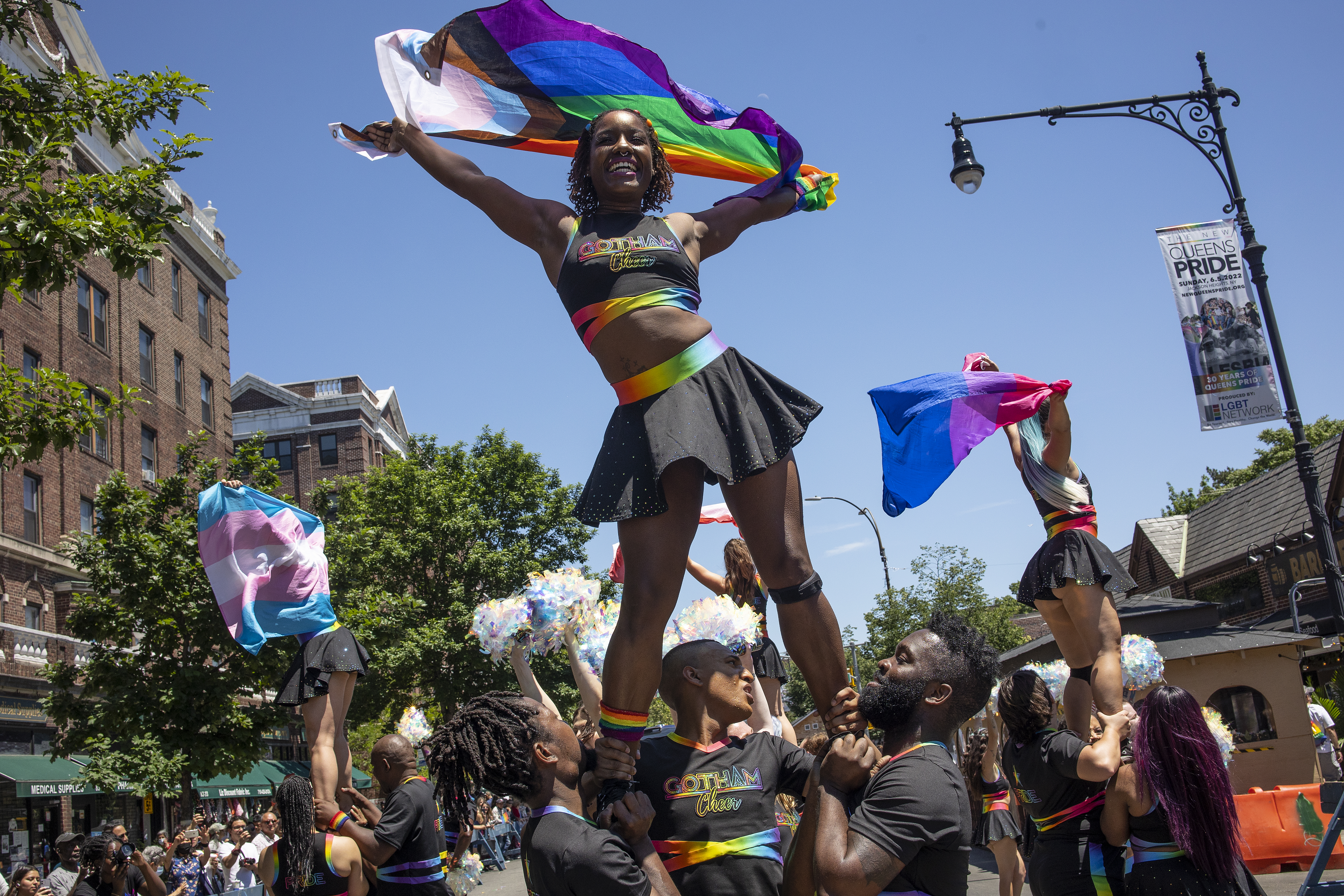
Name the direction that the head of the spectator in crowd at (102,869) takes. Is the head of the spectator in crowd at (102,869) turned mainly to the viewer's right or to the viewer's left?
to the viewer's right

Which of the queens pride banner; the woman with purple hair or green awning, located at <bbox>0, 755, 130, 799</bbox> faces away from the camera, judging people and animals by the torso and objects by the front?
the woman with purple hair

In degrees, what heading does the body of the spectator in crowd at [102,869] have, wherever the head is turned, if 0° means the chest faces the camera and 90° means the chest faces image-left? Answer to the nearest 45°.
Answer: approximately 315°

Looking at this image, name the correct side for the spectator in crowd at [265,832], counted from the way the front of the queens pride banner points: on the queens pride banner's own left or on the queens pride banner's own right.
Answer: on the queens pride banner's own right

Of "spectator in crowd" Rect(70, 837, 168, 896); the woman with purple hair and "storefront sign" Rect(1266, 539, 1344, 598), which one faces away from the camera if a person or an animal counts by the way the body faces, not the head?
the woman with purple hair

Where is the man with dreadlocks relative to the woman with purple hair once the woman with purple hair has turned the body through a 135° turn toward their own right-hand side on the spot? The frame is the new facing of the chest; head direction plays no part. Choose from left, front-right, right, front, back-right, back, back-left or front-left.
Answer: right

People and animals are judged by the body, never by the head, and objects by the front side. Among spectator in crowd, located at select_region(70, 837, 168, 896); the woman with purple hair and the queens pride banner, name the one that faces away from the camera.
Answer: the woman with purple hair

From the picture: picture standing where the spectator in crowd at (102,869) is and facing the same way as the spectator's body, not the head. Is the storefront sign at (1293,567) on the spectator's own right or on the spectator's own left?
on the spectator's own left

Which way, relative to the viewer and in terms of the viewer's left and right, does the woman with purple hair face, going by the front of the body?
facing away from the viewer
